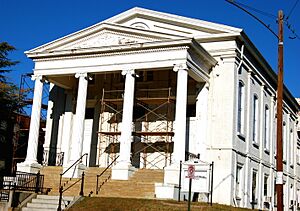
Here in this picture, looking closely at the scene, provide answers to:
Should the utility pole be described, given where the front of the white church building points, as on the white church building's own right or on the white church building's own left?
on the white church building's own left

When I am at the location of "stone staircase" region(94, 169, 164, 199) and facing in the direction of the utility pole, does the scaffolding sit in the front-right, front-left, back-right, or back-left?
back-left

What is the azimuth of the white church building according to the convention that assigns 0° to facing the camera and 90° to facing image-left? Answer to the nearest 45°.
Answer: approximately 45°
